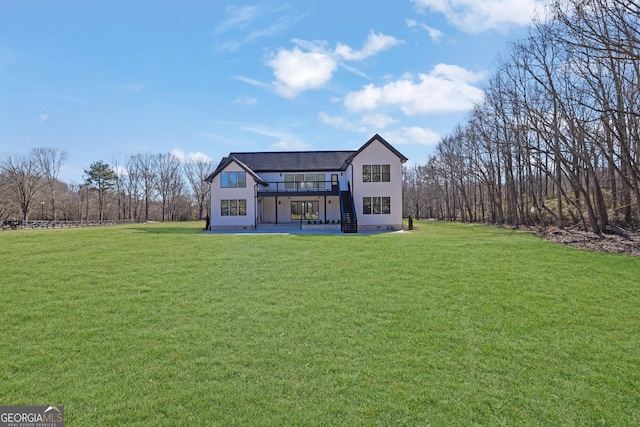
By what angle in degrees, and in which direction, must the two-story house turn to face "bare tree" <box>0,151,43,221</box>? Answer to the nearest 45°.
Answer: approximately 45° to its left

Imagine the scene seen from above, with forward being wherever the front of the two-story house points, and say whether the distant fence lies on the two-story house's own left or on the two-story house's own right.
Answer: on the two-story house's own left

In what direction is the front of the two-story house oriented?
away from the camera
